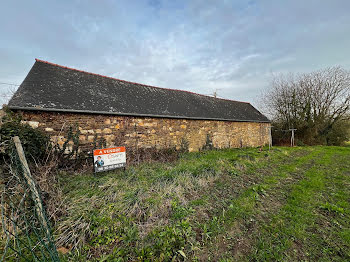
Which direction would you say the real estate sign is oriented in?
toward the camera

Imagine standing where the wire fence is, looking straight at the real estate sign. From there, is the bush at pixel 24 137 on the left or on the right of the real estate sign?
left

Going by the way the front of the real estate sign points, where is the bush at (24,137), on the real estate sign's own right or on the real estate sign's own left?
on the real estate sign's own right

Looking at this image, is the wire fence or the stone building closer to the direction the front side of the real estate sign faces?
the wire fence

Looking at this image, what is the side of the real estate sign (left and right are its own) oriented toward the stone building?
back

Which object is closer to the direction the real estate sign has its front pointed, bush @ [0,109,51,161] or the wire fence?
the wire fence

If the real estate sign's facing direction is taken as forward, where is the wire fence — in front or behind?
in front

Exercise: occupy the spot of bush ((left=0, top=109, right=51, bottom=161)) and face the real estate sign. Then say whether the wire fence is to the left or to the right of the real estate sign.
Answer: right
